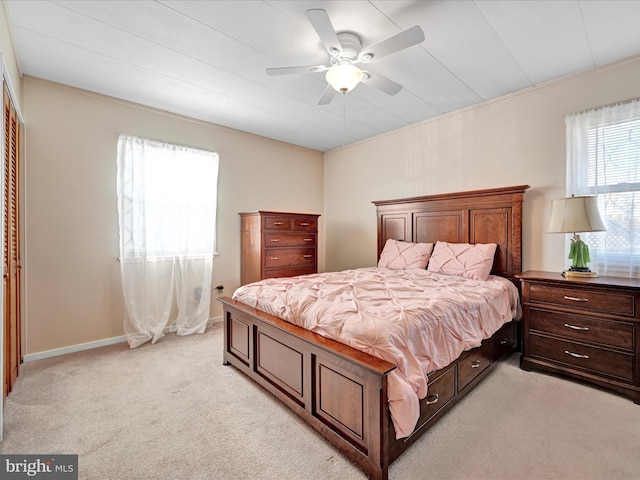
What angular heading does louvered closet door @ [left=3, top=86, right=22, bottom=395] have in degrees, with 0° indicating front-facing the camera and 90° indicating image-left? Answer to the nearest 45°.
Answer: approximately 270°

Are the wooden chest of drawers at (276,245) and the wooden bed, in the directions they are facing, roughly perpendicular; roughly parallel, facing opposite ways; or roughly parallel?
roughly perpendicular

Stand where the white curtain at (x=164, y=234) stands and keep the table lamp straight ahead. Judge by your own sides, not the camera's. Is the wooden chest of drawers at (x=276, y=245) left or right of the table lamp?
left

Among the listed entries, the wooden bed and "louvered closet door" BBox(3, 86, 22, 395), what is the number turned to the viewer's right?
1

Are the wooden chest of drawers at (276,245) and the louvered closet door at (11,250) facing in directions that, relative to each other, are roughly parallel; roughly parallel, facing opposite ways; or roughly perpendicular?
roughly perpendicular

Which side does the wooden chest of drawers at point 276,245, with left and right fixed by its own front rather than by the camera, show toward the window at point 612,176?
front

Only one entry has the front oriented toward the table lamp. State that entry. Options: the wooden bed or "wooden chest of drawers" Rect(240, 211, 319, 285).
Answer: the wooden chest of drawers

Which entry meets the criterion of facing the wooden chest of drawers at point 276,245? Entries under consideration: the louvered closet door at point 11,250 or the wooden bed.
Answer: the louvered closet door

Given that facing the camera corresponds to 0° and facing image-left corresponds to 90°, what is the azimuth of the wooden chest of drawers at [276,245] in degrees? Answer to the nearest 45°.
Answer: approximately 315°

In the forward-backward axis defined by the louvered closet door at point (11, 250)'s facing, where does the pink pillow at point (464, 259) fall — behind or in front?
in front

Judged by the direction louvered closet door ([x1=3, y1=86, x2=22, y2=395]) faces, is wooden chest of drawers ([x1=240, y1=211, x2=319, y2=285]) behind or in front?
in front

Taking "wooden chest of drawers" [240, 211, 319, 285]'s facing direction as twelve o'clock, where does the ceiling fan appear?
The ceiling fan is roughly at 1 o'clock from the wooden chest of drawers.

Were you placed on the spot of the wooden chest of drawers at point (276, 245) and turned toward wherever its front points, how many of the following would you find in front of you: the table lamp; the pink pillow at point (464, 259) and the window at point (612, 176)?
3

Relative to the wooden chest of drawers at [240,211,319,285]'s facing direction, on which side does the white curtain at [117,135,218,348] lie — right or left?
on its right

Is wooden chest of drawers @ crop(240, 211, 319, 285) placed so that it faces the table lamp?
yes

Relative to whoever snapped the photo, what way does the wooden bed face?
facing the viewer and to the left of the viewer

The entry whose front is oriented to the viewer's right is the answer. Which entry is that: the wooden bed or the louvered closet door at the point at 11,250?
the louvered closet door
